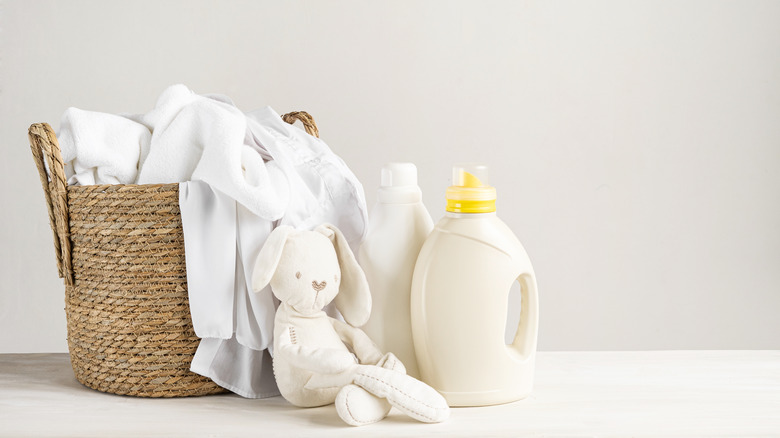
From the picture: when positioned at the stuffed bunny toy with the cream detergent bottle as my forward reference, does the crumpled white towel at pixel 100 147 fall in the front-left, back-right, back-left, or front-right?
back-left

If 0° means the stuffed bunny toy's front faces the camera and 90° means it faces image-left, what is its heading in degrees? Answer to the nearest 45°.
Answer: approximately 315°

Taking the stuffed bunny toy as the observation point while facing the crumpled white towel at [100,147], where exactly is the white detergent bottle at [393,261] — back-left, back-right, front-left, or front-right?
back-right
